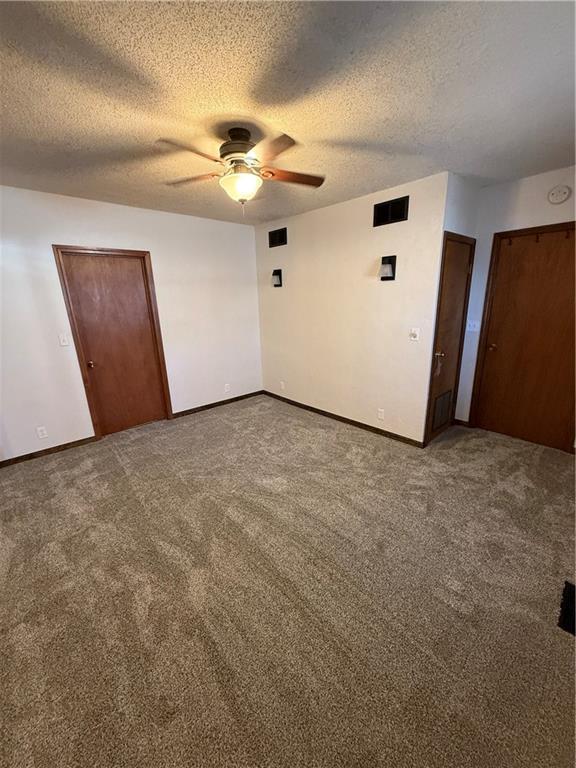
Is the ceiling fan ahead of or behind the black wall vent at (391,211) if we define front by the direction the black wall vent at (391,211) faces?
ahead

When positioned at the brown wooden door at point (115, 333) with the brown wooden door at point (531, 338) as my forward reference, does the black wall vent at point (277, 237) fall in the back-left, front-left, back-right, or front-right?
front-left

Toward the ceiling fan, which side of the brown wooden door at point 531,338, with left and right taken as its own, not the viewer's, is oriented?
front

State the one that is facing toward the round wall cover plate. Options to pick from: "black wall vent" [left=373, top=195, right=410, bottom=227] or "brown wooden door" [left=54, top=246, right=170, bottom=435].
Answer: the brown wooden door

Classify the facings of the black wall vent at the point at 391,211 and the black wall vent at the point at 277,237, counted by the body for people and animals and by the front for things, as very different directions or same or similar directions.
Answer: same or similar directions

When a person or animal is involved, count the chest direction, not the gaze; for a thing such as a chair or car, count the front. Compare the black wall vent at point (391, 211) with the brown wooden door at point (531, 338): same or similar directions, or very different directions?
same or similar directions

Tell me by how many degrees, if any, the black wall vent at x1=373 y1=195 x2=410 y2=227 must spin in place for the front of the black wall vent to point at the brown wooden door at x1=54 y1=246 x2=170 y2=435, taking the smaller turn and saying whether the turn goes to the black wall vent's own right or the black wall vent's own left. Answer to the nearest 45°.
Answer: approximately 45° to the black wall vent's own right

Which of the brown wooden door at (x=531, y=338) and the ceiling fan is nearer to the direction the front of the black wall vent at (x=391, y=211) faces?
the ceiling fan

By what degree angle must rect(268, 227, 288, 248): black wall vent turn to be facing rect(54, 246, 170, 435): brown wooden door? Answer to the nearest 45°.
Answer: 0° — it already faces it

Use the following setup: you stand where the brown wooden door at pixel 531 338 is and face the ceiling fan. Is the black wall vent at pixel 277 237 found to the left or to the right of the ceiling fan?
right

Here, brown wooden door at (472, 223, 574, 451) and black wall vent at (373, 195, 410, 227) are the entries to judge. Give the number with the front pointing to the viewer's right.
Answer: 0

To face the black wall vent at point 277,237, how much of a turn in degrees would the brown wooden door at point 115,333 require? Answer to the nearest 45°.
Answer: approximately 45° to its left

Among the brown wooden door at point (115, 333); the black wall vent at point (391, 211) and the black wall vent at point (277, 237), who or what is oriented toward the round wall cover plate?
the brown wooden door

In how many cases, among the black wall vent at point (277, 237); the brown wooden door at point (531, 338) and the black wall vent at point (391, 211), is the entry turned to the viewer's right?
0

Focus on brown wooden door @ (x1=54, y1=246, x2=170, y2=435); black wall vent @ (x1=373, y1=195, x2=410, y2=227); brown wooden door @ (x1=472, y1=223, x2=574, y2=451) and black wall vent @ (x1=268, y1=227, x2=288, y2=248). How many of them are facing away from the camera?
0

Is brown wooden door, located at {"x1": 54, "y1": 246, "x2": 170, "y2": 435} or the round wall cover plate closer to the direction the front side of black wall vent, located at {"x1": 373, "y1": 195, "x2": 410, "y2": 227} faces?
the brown wooden door

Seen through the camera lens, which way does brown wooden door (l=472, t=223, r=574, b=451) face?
facing the viewer and to the left of the viewer
